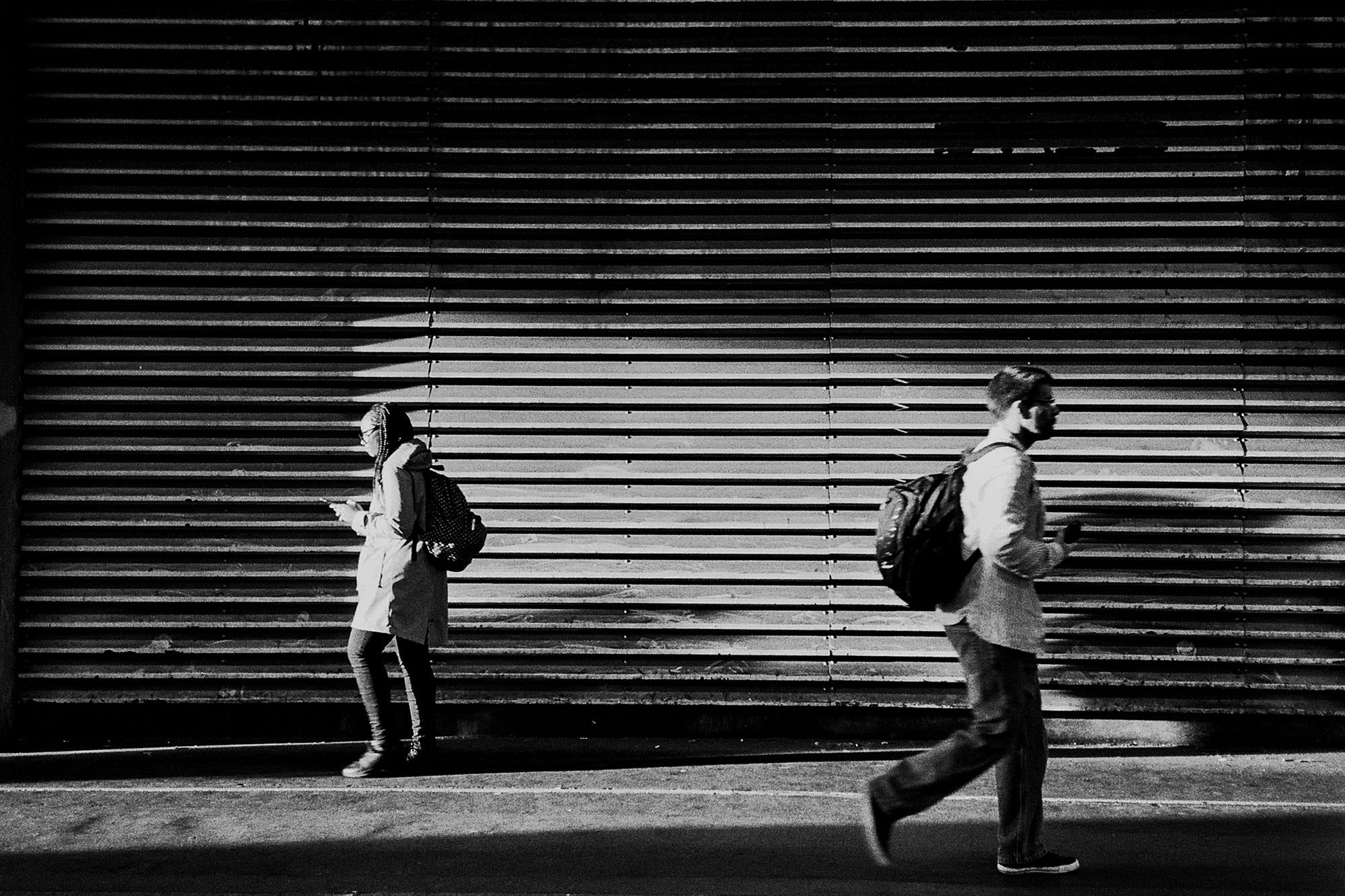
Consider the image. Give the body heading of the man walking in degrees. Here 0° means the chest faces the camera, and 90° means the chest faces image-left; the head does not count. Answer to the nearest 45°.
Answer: approximately 270°

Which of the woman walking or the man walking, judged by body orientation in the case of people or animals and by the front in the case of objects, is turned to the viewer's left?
the woman walking

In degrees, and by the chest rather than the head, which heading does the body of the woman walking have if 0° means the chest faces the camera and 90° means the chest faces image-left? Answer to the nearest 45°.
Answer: approximately 90°

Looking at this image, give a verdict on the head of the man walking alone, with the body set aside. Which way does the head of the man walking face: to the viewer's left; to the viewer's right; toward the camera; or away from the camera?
to the viewer's right

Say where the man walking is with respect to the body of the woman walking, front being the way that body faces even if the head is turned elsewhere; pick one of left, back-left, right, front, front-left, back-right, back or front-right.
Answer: back-left

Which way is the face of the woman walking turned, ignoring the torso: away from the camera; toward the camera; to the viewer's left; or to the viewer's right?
to the viewer's left

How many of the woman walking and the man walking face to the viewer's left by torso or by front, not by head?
1

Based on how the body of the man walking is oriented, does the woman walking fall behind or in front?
behind
